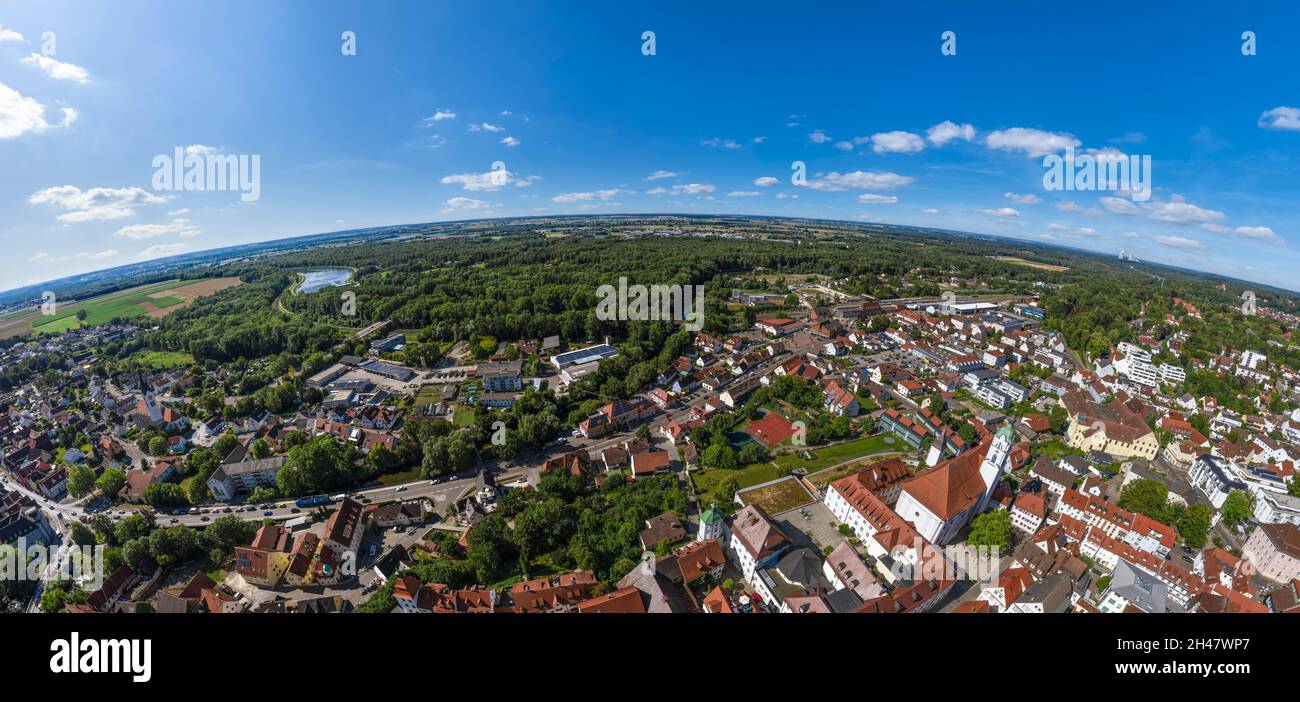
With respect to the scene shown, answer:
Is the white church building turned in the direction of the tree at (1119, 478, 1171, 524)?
no
